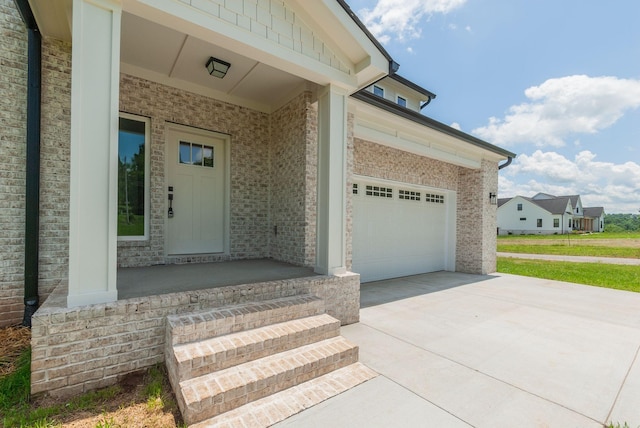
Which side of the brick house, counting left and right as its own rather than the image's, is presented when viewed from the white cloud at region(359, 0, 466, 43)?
left

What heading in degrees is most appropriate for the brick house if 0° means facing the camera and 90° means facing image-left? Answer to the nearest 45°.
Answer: approximately 315°

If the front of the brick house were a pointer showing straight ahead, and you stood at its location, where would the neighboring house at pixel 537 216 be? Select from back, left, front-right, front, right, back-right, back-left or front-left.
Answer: left
